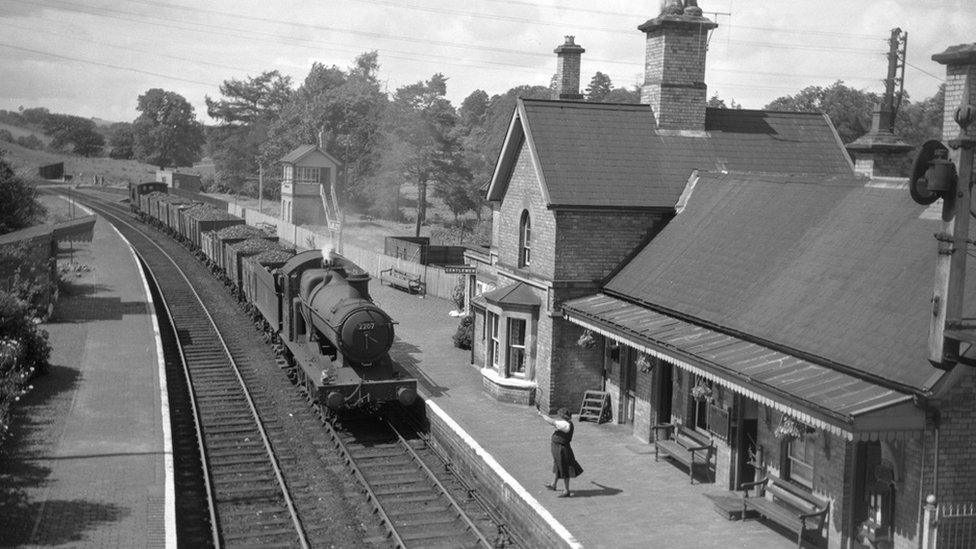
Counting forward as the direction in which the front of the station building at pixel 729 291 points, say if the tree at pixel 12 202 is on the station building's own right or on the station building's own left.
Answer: on the station building's own right

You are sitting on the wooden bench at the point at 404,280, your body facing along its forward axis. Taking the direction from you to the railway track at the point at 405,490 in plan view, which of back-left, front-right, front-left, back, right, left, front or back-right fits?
front-left

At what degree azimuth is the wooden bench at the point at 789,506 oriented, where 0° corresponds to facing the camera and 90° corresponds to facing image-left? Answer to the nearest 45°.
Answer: approximately 45°

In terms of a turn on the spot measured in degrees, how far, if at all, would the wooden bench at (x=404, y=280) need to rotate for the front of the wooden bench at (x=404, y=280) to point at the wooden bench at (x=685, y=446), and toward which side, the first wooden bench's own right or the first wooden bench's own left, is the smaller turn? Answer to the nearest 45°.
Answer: approximately 45° to the first wooden bench's own left

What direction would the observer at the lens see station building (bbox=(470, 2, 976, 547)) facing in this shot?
facing the viewer and to the left of the viewer

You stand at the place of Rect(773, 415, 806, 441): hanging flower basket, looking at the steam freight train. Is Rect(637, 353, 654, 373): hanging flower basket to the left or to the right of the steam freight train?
right

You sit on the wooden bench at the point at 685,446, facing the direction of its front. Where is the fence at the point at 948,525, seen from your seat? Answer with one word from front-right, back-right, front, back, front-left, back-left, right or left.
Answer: left

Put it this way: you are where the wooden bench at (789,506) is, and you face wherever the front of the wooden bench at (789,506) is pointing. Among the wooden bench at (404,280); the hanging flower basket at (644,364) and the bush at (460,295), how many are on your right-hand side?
3

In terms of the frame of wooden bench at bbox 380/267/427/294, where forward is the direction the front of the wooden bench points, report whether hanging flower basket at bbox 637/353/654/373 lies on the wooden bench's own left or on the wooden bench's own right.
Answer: on the wooden bench's own left

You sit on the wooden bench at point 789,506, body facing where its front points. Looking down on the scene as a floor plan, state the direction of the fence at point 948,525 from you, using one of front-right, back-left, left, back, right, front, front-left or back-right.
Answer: left
